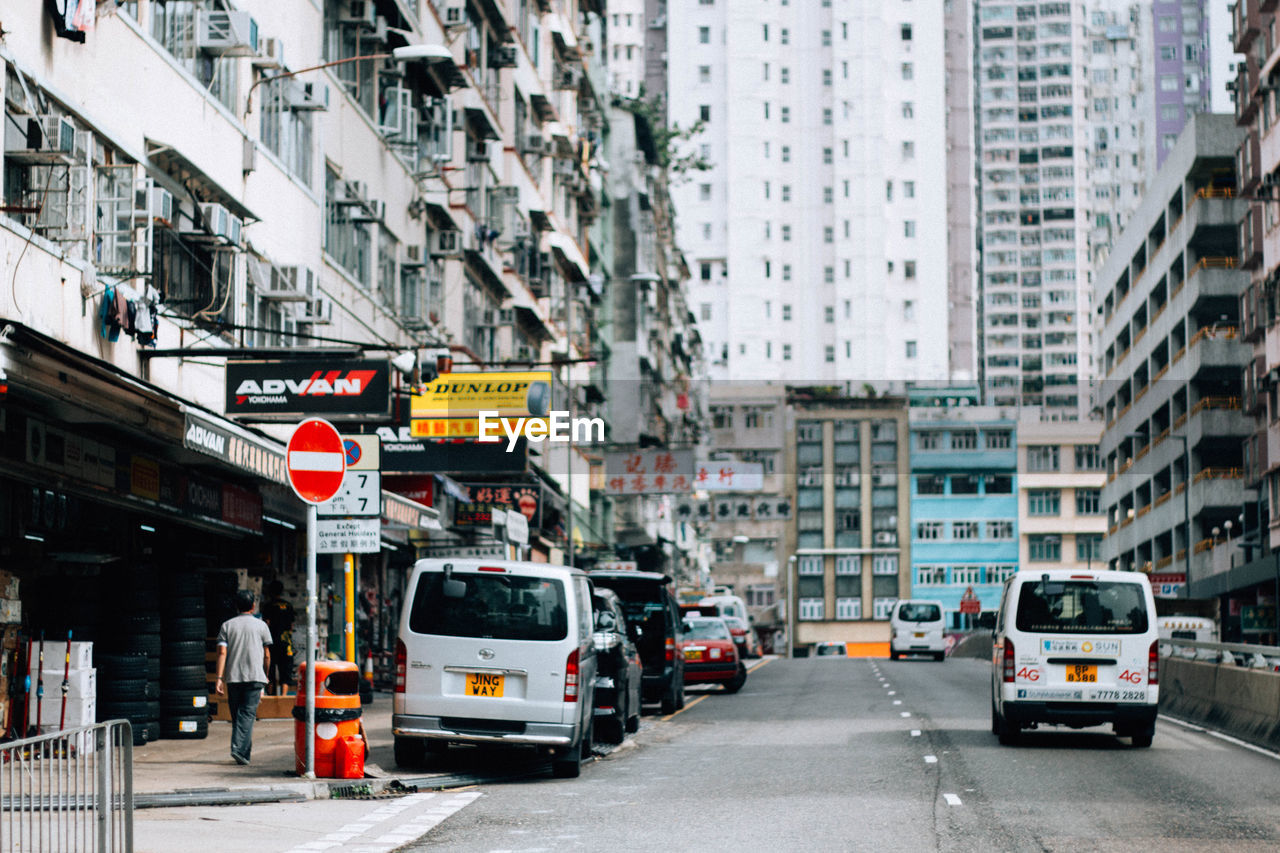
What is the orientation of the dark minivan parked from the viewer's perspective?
away from the camera

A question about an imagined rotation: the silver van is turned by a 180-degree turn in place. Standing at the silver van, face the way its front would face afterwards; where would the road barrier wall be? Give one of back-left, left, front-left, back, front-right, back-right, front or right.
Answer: back-left

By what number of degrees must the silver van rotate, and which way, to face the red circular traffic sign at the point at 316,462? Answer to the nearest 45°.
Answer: approximately 135° to its left

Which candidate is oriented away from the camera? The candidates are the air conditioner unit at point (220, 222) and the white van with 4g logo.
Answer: the white van with 4g logo

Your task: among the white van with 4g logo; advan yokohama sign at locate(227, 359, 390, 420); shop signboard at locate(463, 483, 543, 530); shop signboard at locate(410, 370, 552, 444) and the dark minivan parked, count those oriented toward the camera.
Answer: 3

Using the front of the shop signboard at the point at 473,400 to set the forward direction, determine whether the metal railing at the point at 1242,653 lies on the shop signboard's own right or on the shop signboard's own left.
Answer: on the shop signboard's own left

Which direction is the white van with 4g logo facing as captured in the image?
away from the camera

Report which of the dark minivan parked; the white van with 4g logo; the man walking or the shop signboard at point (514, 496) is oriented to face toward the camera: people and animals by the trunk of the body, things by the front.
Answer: the shop signboard

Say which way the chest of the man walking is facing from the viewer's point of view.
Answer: away from the camera

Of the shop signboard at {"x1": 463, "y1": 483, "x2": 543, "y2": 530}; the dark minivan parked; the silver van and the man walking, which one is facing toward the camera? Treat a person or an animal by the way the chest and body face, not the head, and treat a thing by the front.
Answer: the shop signboard

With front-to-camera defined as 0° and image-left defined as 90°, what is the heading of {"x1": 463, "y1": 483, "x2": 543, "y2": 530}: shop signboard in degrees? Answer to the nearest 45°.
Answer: approximately 0°
